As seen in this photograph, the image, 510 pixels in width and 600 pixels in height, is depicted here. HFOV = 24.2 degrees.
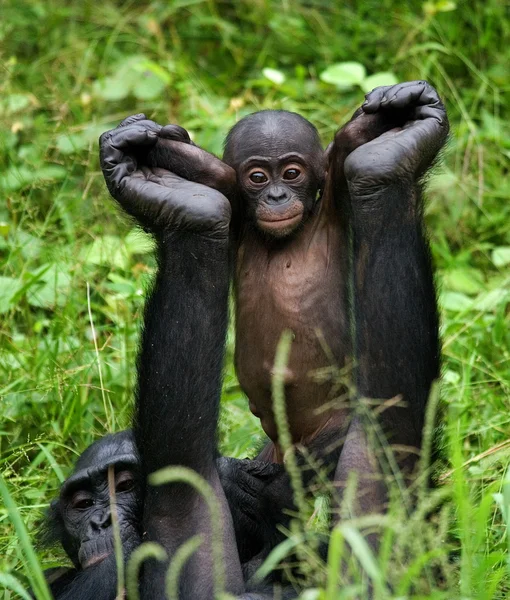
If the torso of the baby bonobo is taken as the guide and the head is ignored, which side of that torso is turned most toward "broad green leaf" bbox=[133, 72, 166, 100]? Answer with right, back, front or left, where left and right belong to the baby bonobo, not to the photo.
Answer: back

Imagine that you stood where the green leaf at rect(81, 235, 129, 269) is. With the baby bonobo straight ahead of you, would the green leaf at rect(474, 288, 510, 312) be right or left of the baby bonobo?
left

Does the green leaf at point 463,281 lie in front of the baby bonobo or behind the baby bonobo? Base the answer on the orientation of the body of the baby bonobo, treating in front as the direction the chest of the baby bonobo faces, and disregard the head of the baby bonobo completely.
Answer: behind

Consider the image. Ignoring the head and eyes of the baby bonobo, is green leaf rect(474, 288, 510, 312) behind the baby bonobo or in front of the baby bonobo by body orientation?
behind

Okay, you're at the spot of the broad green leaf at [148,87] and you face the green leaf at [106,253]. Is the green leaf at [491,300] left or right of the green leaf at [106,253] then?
left

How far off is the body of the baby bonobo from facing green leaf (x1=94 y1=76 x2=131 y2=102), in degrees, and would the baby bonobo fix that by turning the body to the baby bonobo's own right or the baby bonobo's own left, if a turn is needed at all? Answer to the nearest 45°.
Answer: approximately 135° to the baby bonobo's own right

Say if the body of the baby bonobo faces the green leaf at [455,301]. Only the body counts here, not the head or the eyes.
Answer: no

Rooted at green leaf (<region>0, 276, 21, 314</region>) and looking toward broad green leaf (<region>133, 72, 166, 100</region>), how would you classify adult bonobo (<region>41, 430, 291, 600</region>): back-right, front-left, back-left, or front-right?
back-right

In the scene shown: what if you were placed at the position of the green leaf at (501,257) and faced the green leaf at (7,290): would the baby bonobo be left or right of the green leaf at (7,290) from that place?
left

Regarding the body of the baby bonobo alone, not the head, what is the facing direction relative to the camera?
toward the camera

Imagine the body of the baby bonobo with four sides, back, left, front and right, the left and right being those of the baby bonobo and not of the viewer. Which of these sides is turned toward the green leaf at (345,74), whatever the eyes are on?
back

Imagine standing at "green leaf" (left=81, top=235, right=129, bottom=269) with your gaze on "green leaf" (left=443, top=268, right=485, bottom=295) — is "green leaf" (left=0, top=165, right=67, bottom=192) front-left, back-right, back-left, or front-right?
back-left

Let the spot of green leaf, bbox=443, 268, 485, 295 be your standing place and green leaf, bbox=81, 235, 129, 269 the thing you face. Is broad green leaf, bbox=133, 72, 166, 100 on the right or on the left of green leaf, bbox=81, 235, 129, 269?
right

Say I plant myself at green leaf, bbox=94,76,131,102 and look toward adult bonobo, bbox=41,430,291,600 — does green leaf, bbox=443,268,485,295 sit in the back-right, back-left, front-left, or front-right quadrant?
front-left

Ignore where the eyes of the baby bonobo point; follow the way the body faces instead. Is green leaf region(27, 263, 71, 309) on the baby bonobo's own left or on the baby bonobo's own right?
on the baby bonobo's own right

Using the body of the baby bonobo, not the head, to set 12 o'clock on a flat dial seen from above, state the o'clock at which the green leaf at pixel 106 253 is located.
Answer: The green leaf is roughly at 5 o'clock from the baby bonobo.

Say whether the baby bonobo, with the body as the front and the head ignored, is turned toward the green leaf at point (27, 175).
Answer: no

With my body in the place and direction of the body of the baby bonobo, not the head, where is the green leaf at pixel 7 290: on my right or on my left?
on my right

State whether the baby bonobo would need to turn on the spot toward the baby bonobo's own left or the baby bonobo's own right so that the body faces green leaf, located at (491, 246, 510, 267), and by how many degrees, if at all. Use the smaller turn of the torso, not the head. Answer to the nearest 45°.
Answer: approximately 135° to the baby bonobo's own left
